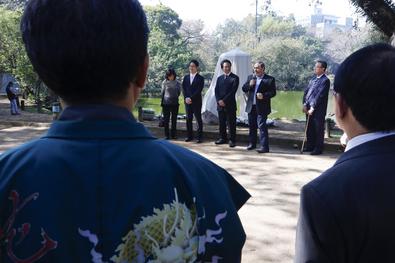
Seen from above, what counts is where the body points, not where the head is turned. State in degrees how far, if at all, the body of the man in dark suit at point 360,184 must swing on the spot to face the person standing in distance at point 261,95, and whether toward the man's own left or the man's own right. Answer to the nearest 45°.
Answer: approximately 45° to the man's own right

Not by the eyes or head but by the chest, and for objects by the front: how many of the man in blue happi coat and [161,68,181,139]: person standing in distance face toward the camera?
1

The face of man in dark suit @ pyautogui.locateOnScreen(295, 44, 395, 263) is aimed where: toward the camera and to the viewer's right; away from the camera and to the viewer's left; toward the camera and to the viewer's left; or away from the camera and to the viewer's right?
away from the camera and to the viewer's left

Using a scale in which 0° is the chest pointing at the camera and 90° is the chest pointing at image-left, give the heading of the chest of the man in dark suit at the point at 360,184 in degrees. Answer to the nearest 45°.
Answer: approximately 135°

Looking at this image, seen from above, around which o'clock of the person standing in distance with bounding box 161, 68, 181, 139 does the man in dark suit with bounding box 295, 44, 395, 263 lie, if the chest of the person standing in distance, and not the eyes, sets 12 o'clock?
The man in dark suit is roughly at 12 o'clock from the person standing in distance.

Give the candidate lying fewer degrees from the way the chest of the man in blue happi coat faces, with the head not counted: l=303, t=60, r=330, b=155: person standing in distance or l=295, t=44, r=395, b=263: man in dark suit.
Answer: the person standing in distance

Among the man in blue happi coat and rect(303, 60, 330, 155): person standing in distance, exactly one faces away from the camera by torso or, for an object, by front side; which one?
the man in blue happi coat

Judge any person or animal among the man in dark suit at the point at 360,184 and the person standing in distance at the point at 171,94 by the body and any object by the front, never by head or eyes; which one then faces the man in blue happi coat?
the person standing in distance

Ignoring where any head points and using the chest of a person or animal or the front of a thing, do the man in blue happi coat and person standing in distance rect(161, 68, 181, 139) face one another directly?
yes

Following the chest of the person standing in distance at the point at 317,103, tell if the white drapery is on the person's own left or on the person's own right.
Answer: on the person's own right

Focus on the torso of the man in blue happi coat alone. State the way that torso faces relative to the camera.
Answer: away from the camera

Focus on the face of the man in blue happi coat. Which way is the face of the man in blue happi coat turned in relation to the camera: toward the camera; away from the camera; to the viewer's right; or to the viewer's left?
away from the camera

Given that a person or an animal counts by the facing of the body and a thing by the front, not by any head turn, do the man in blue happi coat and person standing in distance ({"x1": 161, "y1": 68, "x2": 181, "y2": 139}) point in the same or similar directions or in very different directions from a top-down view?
very different directions
